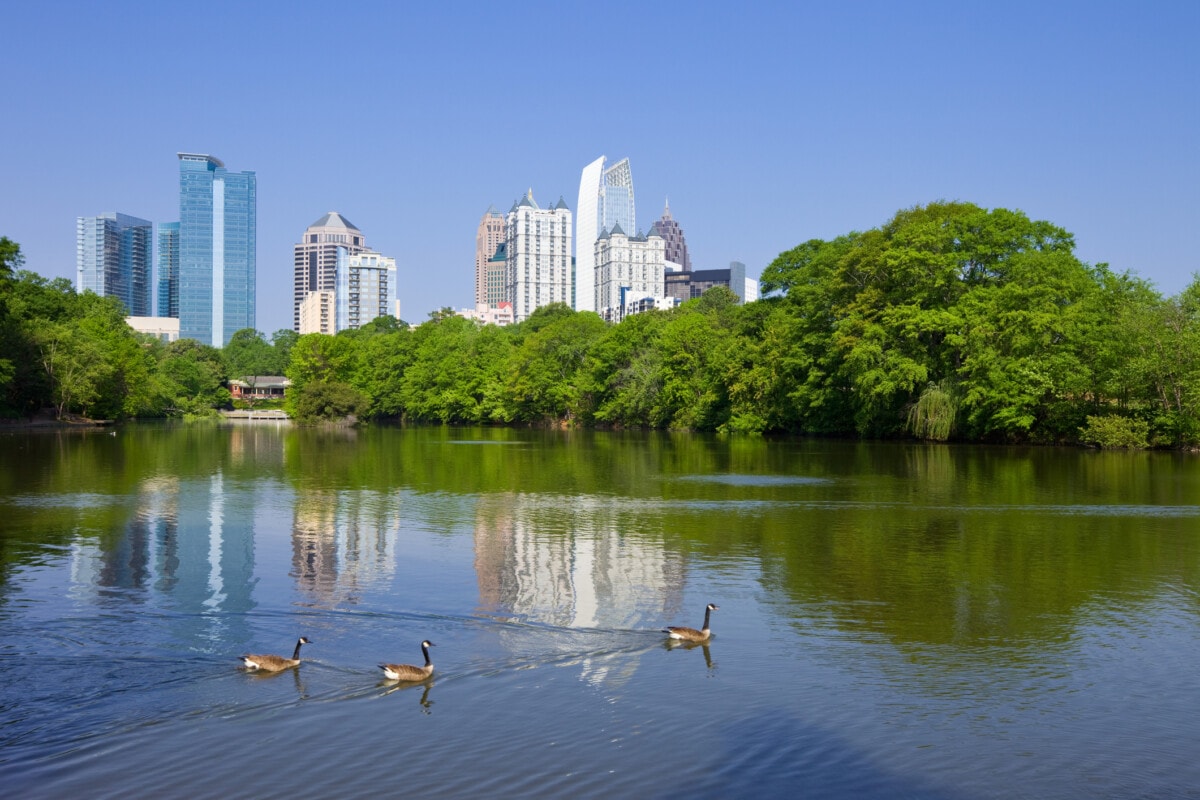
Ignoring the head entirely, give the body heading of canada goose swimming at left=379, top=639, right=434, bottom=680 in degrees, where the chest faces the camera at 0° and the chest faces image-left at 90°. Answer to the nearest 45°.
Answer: approximately 270°

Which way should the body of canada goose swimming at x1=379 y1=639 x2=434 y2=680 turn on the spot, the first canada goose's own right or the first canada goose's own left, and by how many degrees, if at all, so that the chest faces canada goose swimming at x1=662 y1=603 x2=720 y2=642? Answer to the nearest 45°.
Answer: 0° — it already faces it

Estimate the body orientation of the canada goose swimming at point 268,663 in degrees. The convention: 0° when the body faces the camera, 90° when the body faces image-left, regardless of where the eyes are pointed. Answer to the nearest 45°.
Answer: approximately 270°

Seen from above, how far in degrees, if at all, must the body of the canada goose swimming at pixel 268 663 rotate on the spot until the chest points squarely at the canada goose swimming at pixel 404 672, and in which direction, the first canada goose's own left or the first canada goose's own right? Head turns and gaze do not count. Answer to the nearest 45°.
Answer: approximately 45° to the first canada goose's own right

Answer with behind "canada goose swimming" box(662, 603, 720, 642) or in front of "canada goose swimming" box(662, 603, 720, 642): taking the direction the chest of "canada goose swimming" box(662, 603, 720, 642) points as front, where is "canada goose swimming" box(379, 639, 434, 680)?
behind

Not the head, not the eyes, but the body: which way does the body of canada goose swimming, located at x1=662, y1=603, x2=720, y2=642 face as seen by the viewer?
to the viewer's right

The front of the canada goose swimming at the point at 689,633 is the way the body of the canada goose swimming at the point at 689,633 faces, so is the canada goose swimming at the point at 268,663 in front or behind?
behind

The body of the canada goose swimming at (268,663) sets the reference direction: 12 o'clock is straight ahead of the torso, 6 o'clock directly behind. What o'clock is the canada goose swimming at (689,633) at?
the canada goose swimming at (689,633) is roughly at 12 o'clock from the canada goose swimming at (268,663).

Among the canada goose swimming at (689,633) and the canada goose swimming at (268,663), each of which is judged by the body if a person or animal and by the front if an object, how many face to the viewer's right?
2
